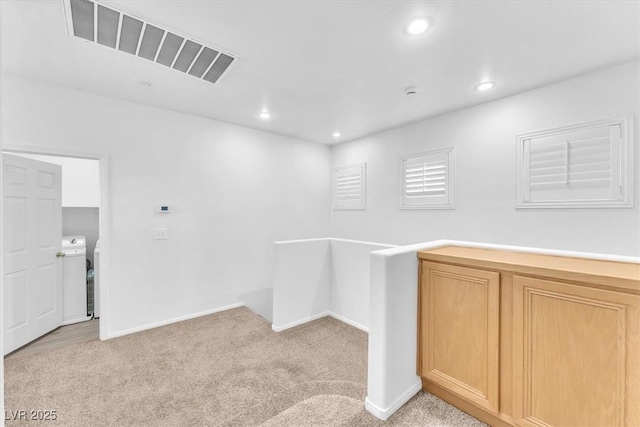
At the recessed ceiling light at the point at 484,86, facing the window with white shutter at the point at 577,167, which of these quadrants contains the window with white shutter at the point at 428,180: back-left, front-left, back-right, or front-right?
back-left

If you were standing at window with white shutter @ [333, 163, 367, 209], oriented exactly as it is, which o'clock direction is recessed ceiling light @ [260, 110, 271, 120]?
The recessed ceiling light is roughly at 12 o'clock from the window with white shutter.

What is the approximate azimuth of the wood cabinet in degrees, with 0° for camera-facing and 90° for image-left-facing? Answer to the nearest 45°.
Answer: approximately 45°

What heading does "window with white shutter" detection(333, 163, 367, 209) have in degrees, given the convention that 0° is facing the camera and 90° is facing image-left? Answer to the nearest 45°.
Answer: approximately 45°

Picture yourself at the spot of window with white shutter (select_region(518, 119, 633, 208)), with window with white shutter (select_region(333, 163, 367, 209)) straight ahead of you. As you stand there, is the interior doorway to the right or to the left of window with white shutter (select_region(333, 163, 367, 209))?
left

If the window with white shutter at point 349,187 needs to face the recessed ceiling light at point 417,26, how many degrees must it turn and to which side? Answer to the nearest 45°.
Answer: approximately 45° to its left

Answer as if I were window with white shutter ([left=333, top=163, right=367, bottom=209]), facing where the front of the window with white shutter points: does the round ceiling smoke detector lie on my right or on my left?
on my left
